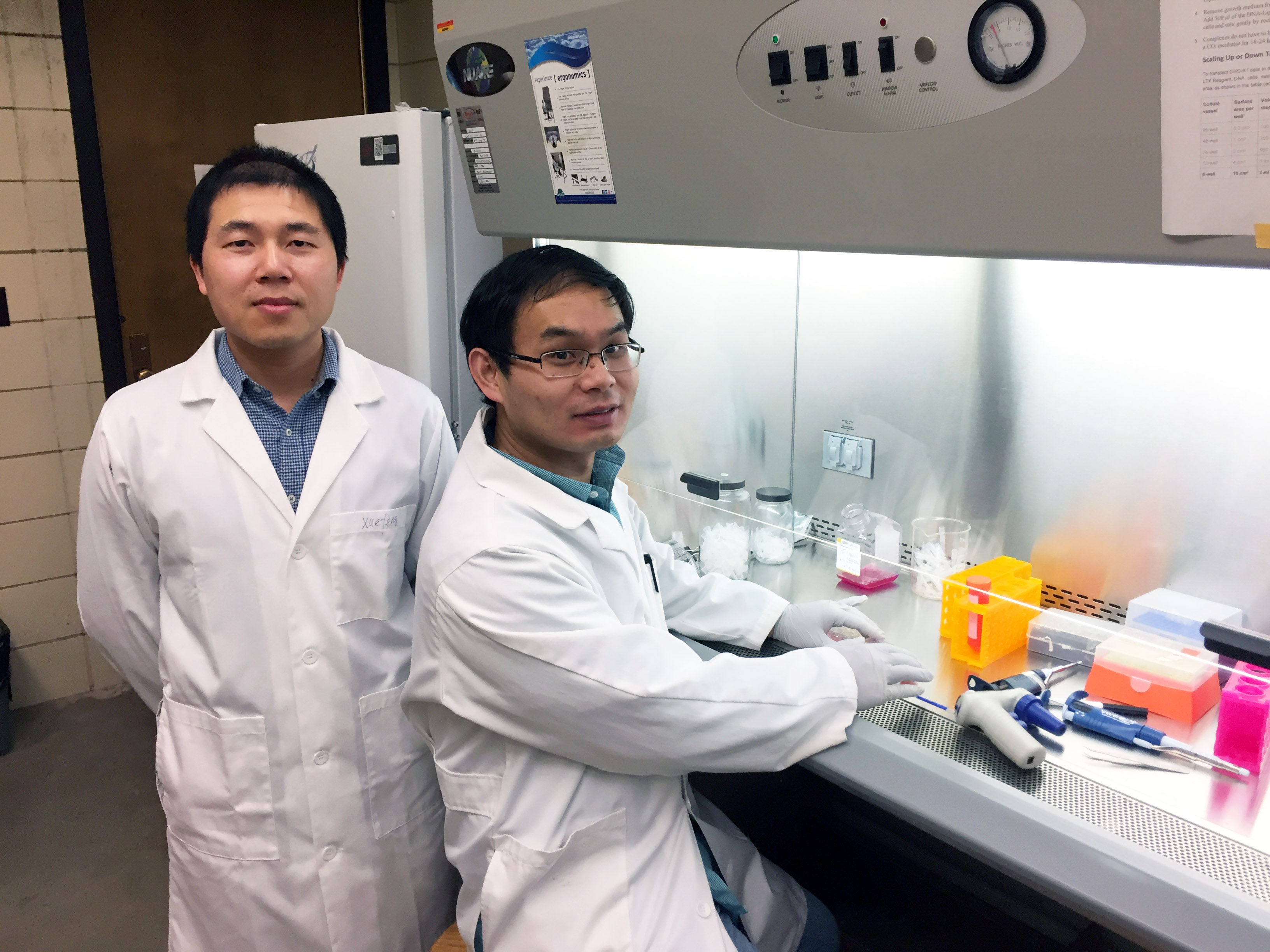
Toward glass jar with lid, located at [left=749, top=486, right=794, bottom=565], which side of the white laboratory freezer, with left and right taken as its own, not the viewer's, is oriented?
left

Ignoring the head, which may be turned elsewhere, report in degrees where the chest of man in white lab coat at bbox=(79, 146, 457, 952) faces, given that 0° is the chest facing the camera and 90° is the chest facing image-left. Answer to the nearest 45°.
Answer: approximately 0°

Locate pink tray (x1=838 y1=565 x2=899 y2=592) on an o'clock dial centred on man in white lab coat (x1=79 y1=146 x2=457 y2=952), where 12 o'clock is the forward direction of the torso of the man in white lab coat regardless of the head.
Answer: The pink tray is roughly at 9 o'clock from the man in white lab coat.

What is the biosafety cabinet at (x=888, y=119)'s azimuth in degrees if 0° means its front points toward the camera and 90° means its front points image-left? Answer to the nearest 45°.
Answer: approximately 45°

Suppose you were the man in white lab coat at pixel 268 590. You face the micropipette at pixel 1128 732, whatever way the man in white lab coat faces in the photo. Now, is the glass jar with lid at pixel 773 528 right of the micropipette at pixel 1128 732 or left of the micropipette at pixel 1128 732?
left

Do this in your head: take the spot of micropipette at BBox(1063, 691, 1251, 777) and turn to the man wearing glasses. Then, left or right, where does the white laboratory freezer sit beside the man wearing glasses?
right

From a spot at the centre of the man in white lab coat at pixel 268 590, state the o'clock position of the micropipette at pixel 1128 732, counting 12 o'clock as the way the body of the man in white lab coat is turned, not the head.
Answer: The micropipette is roughly at 10 o'clock from the man in white lab coat.

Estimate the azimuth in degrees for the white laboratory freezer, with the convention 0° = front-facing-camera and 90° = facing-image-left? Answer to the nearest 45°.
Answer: approximately 45°

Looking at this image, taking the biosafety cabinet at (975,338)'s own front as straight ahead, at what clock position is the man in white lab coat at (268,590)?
The man in white lab coat is roughly at 1 o'clock from the biosafety cabinet.
